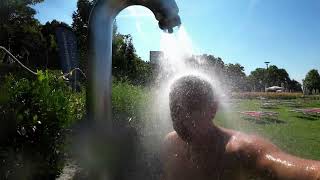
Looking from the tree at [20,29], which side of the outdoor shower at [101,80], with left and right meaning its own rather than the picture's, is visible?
left

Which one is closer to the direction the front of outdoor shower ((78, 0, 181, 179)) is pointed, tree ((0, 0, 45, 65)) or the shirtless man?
the shirtless man

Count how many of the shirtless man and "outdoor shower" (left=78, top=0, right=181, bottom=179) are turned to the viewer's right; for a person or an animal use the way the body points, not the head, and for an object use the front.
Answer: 1

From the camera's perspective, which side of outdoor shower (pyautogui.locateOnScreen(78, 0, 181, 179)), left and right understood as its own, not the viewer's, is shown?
right

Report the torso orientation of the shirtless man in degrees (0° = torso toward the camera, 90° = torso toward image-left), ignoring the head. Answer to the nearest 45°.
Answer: approximately 45°

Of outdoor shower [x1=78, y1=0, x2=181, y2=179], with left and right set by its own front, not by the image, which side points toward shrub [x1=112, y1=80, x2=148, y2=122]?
left

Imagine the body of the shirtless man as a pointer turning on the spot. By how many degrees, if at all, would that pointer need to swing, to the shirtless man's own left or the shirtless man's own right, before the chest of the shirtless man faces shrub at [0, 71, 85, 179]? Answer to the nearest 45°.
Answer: approximately 90° to the shirtless man's own right
